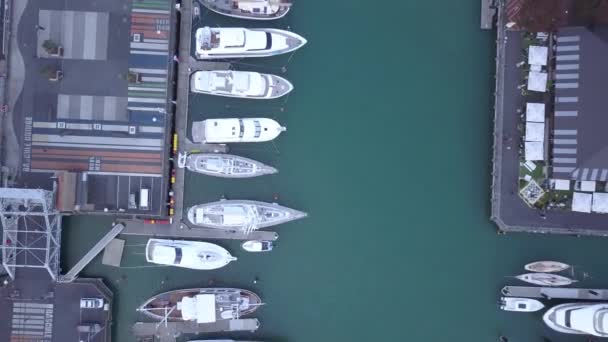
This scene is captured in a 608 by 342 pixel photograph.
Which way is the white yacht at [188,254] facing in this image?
to the viewer's right

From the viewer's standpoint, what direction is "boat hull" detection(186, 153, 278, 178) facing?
to the viewer's right

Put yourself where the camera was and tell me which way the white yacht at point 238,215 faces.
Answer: facing to the right of the viewer

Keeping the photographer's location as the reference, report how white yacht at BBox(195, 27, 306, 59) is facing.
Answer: facing to the right of the viewer

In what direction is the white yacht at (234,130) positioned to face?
to the viewer's right

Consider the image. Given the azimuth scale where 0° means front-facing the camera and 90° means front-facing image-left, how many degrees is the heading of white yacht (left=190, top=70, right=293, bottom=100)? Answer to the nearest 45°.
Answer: approximately 270°
